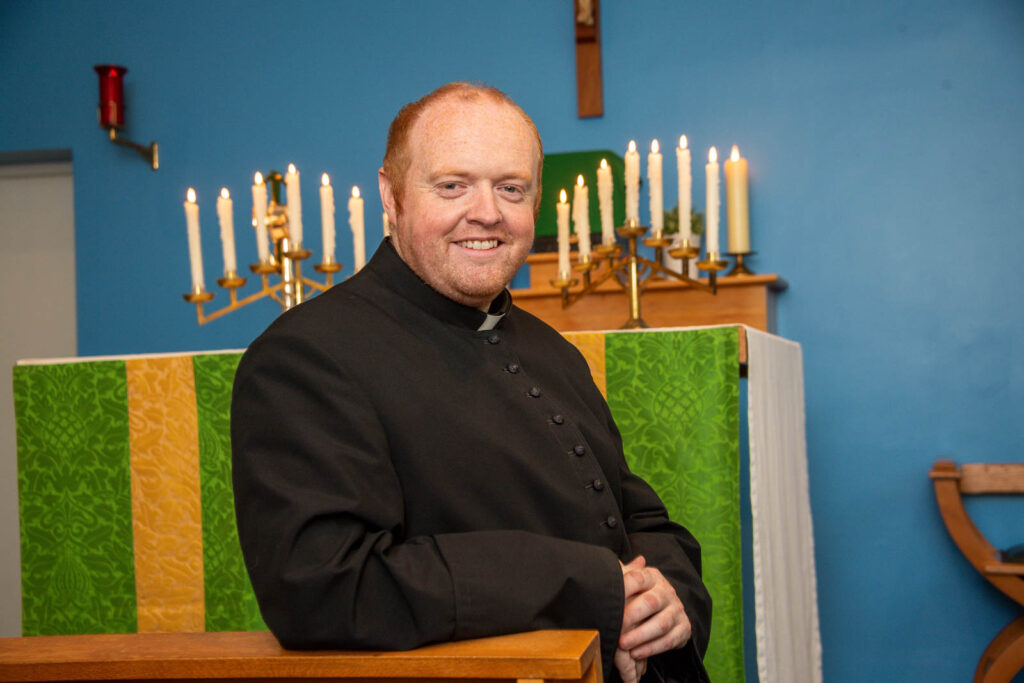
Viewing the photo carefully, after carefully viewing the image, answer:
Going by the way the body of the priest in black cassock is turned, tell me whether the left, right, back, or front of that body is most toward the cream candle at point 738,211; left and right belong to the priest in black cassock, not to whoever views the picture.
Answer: left

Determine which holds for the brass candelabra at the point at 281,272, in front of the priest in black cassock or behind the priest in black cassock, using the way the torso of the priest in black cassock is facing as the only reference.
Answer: behind

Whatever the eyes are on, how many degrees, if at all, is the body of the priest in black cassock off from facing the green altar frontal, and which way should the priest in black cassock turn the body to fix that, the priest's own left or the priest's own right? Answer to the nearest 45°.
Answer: approximately 180°

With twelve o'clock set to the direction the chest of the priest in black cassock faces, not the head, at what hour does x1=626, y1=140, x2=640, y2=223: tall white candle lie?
The tall white candle is roughly at 8 o'clock from the priest in black cassock.

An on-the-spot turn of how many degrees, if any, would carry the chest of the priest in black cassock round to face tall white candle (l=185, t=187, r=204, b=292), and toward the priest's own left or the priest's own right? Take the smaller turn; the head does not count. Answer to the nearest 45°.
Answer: approximately 180°

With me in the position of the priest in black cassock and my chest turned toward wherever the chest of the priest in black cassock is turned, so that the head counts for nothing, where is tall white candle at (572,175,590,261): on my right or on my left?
on my left

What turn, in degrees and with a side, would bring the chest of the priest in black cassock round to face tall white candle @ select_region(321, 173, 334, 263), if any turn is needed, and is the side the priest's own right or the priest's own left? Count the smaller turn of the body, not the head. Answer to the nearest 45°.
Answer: approximately 135° to the priest's own left

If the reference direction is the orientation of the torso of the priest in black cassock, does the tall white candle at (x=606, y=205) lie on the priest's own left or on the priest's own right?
on the priest's own left

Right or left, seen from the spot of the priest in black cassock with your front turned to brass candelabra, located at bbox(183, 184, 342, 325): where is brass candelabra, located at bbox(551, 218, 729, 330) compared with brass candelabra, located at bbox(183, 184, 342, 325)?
right

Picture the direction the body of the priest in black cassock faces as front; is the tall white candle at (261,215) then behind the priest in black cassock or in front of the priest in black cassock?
behind

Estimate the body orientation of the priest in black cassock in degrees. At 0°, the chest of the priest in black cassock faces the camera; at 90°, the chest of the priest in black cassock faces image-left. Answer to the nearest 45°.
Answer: approximately 315°
